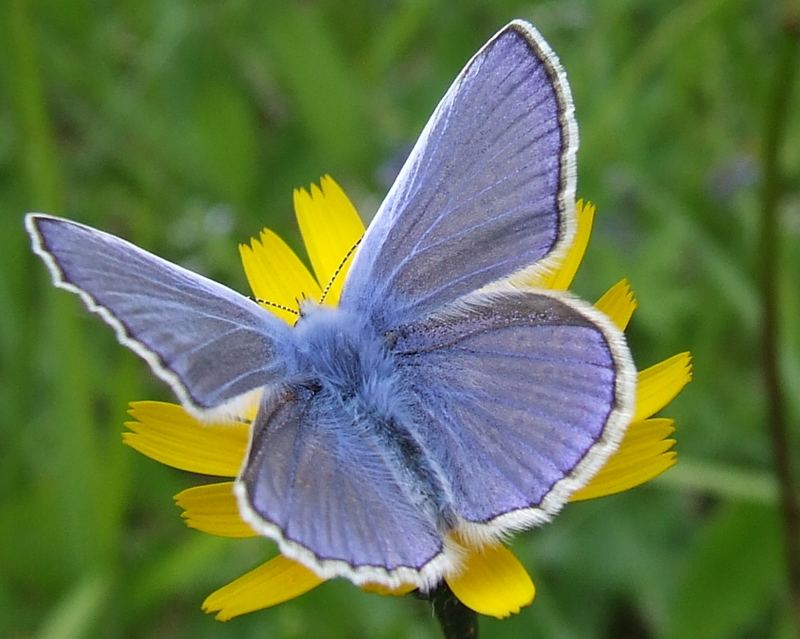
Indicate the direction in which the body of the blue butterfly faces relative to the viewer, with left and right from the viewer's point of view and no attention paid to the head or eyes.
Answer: facing away from the viewer and to the left of the viewer

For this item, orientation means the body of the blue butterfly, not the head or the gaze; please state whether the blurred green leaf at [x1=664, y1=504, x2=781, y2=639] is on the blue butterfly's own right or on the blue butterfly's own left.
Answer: on the blue butterfly's own right
